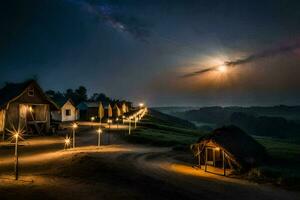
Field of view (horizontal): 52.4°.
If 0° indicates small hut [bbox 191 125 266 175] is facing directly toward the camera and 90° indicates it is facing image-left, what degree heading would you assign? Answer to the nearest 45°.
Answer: approximately 45°
